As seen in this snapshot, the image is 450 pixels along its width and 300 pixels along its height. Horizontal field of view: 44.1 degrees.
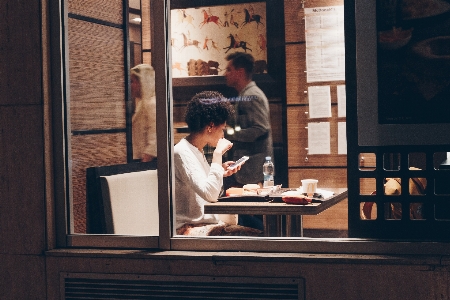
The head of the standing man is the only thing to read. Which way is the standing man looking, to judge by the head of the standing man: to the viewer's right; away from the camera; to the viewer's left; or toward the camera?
to the viewer's left

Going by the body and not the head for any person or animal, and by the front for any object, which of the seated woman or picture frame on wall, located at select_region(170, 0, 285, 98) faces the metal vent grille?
the picture frame on wall

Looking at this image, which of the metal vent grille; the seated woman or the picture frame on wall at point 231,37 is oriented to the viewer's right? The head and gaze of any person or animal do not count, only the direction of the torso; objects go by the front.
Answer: the seated woman

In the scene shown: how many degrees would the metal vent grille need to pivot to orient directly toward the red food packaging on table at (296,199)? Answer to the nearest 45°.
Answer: approximately 135° to its left

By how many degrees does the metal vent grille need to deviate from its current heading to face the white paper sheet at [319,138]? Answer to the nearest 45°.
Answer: approximately 135° to its left

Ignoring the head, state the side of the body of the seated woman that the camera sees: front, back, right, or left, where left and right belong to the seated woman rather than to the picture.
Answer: right

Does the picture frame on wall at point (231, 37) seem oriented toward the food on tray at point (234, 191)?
yes

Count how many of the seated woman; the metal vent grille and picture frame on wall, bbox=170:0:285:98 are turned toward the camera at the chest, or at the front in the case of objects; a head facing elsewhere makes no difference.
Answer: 2

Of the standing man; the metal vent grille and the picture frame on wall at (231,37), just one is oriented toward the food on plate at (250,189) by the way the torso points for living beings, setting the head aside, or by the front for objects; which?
the picture frame on wall

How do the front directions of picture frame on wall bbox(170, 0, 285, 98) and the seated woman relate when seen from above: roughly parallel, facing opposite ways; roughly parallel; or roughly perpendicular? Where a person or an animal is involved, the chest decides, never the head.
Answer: roughly perpendicular

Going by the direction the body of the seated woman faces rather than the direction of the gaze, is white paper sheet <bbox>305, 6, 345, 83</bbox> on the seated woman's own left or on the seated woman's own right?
on the seated woman's own left

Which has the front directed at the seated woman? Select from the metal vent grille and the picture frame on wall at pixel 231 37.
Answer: the picture frame on wall

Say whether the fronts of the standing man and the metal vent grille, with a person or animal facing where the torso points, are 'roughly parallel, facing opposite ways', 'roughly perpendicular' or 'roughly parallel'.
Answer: roughly perpendicular
